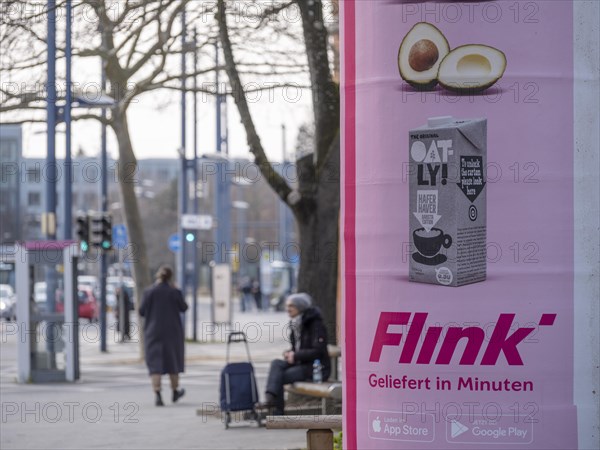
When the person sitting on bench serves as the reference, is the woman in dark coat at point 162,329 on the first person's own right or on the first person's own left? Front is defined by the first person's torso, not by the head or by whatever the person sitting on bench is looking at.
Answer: on the first person's own right

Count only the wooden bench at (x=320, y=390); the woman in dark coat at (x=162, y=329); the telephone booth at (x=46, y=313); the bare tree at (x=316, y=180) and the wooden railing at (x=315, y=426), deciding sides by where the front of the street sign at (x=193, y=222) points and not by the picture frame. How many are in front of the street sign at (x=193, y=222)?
5

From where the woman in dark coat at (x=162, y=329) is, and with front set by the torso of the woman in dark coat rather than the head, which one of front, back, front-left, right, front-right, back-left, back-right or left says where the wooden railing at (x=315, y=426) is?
back

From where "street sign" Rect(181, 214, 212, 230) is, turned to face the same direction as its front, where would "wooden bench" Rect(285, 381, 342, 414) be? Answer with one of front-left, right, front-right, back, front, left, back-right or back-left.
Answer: front

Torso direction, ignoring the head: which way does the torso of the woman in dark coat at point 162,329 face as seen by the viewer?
away from the camera

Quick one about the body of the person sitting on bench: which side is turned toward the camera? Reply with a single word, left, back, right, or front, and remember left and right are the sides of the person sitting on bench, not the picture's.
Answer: left

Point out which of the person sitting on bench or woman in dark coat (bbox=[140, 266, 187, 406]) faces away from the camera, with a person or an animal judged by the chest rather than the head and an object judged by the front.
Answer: the woman in dark coat

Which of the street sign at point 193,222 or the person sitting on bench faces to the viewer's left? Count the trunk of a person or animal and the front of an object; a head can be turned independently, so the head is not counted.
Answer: the person sitting on bench

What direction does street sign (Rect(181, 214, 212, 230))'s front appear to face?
toward the camera

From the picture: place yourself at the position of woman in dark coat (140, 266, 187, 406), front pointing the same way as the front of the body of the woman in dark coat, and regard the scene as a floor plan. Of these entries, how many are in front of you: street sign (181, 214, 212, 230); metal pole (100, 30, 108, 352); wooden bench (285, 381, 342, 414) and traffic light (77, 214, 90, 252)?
3

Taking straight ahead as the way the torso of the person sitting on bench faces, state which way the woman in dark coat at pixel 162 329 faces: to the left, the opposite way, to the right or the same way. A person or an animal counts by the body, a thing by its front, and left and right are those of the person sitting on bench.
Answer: to the right

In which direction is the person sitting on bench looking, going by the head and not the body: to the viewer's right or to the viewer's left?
to the viewer's left

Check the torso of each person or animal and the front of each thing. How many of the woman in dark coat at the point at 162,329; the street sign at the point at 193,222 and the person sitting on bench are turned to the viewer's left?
1
